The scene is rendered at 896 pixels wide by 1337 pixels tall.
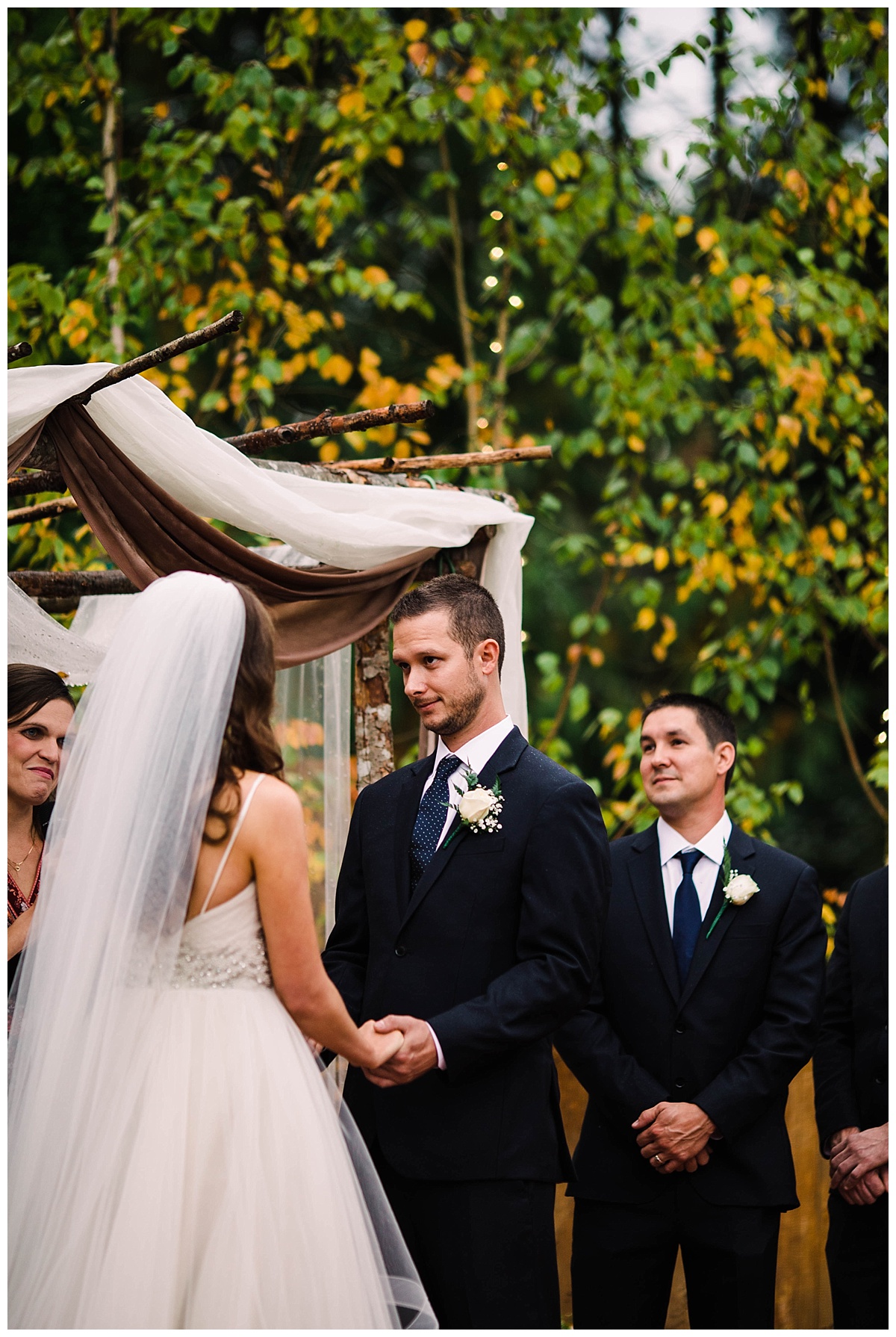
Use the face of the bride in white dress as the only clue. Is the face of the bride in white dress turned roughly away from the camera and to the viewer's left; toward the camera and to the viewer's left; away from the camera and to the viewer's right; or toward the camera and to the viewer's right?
away from the camera and to the viewer's right

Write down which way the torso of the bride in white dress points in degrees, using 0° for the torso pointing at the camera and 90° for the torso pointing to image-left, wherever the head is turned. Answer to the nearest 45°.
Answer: approximately 225°

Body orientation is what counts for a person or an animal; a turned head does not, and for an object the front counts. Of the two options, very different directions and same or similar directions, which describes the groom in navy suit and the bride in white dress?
very different directions

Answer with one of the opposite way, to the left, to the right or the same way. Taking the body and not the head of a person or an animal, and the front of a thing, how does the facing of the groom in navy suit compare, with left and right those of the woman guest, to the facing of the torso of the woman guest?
to the right

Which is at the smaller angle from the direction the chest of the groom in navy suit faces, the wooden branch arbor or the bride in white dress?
the bride in white dress

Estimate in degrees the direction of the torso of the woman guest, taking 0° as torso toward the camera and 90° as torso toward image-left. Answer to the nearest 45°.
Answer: approximately 315°

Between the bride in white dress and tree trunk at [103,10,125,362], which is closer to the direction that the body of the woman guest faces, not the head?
the bride in white dress

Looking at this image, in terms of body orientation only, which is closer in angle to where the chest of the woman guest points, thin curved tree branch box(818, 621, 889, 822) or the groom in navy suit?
the groom in navy suit
